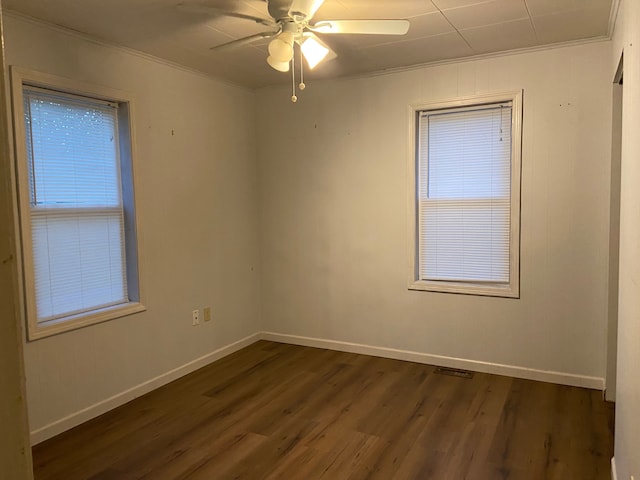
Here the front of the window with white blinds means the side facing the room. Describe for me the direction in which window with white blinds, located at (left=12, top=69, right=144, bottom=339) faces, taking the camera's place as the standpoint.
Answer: facing the viewer and to the right of the viewer

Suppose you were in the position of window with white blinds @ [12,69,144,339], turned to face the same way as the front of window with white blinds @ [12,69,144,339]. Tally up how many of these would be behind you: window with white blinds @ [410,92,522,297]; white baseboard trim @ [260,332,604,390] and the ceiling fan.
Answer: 0

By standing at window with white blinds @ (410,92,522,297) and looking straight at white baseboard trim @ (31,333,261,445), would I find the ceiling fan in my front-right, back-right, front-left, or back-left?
front-left

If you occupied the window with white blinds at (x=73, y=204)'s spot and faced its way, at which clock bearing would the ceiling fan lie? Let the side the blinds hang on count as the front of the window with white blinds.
The ceiling fan is roughly at 12 o'clock from the window with white blinds.

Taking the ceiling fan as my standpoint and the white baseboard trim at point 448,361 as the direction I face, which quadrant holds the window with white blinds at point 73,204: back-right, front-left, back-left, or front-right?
back-left

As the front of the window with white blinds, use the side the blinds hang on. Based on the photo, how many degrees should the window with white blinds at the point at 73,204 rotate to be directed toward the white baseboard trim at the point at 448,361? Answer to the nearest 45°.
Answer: approximately 45° to its left

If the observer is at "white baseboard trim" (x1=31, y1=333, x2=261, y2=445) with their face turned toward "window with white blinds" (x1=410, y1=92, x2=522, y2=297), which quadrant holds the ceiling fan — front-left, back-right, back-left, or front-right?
front-right

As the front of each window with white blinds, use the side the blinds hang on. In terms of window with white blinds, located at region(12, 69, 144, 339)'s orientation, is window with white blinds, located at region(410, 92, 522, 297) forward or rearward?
forward
